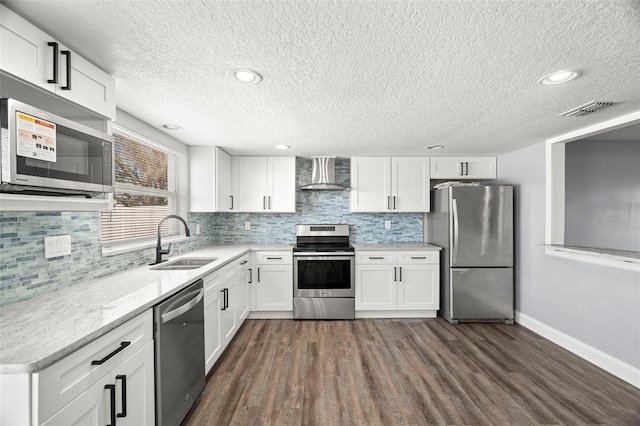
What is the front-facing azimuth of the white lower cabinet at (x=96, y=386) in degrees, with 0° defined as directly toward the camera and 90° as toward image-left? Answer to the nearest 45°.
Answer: approximately 315°

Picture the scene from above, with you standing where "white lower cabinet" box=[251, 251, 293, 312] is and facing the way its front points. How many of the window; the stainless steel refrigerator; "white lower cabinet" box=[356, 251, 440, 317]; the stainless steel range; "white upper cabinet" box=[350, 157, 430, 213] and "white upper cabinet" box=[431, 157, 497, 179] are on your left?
5

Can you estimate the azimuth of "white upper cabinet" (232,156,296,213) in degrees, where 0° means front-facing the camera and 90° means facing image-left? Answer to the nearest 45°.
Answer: approximately 0°

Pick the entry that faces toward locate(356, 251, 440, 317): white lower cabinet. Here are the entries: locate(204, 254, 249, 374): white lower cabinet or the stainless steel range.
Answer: locate(204, 254, 249, 374): white lower cabinet

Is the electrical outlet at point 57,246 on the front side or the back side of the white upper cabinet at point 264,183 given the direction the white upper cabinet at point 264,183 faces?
on the front side

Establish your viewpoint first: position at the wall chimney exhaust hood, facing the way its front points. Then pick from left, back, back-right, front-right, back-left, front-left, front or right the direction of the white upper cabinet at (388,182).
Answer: left

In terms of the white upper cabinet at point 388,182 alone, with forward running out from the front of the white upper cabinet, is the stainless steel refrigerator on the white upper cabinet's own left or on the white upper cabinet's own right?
on the white upper cabinet's own left

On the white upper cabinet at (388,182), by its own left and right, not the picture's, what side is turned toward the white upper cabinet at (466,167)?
left

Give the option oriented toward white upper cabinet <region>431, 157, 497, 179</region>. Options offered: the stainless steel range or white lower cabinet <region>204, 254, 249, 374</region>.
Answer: the white lower cabinet

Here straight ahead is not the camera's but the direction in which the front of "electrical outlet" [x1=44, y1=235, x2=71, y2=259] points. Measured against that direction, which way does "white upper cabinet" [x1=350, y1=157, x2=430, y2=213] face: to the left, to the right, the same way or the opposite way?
to the right

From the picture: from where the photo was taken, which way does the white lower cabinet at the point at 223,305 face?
to the viewer's right

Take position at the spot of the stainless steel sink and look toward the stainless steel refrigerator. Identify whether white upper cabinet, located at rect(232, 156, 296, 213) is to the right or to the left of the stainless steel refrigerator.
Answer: left
